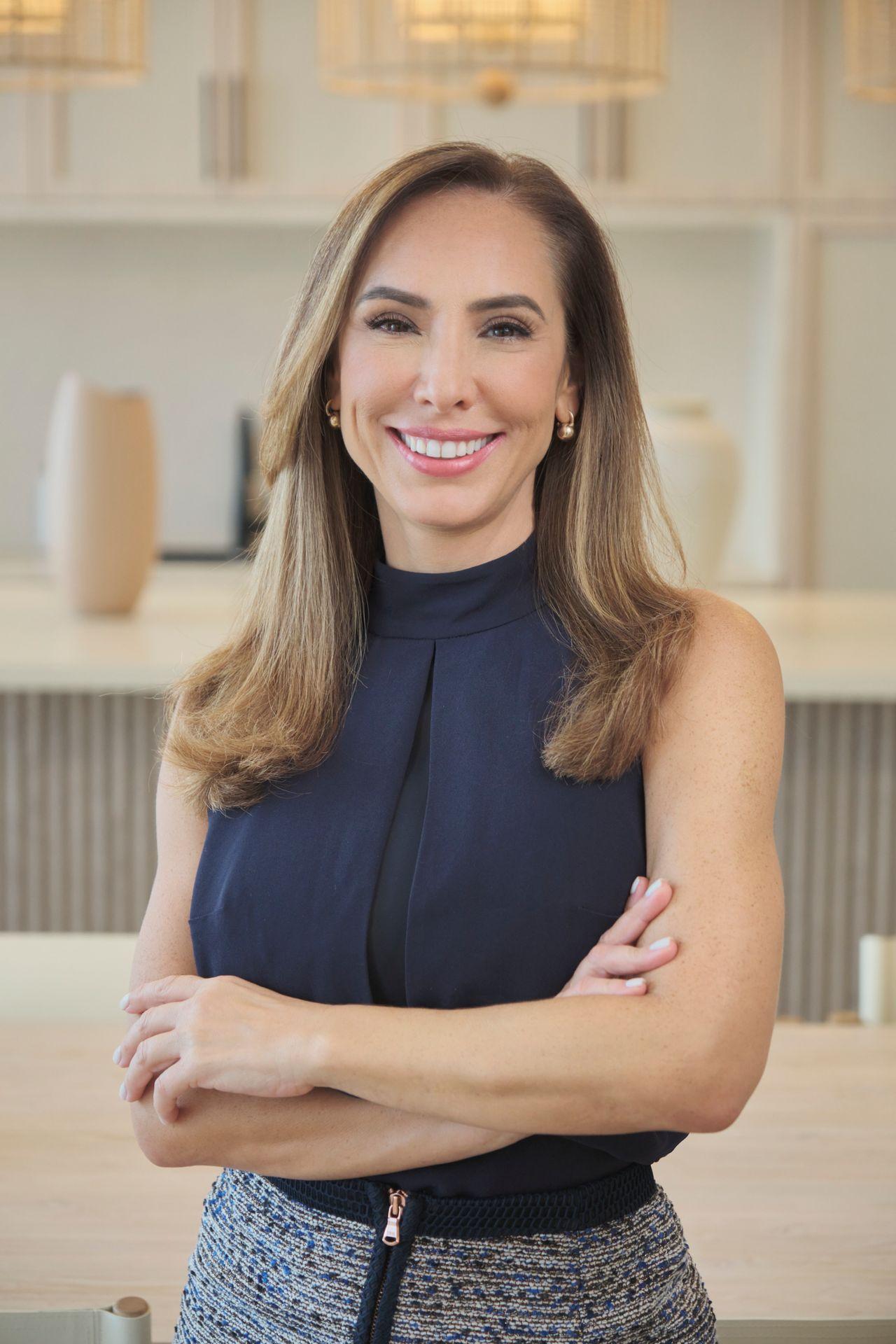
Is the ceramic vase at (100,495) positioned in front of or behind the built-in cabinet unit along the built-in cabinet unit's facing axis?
in front

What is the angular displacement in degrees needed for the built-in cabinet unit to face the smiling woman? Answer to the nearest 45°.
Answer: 0° — it already faces them

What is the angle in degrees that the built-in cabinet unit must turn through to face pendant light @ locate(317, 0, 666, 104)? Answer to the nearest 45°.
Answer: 0° — it already faces it

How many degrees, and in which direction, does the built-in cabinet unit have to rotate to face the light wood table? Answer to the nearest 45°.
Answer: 0° — it already faces it

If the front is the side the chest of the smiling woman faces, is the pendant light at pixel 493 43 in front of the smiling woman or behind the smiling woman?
behind

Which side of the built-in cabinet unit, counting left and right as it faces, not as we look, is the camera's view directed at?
front

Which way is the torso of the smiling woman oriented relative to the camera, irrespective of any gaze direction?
toward the camera

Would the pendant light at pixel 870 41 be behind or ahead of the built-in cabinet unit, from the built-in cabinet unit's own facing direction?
ahead
